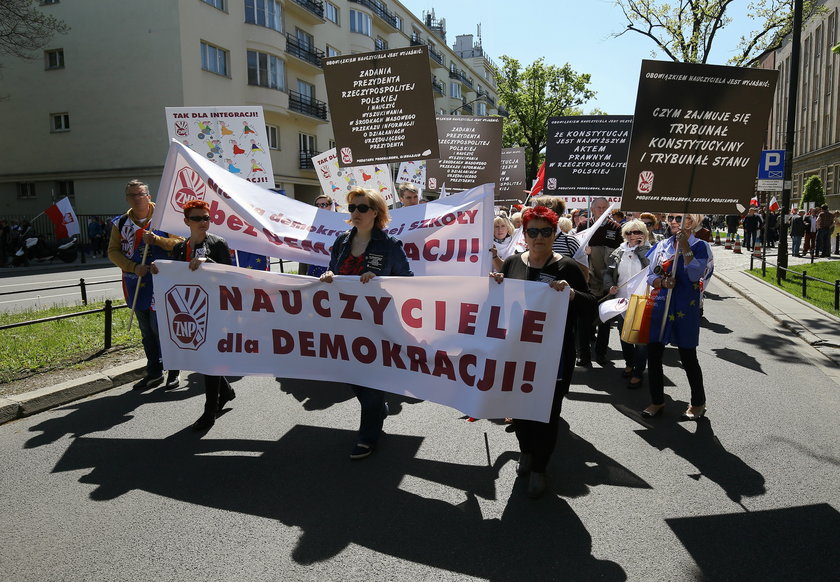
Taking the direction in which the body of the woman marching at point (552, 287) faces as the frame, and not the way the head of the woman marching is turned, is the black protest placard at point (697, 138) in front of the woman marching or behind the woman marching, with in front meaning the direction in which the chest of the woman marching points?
behind

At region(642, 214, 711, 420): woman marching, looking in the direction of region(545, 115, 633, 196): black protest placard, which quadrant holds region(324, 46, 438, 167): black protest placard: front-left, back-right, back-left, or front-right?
front-left

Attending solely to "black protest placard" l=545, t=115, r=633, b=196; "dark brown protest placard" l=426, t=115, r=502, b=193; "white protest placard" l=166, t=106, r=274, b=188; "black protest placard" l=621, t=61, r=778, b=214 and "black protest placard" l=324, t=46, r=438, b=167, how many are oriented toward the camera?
5

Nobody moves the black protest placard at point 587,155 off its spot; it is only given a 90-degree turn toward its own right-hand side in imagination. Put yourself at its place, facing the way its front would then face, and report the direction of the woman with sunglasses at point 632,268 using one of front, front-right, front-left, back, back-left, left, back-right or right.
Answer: left

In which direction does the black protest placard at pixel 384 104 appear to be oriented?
toward the camera

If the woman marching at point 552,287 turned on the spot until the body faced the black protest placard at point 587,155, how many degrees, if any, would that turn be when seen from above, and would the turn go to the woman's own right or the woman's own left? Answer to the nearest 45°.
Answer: approximately 180°

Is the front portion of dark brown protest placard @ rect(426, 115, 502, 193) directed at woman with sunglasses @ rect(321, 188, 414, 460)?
yes

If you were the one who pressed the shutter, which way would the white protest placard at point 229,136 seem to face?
facing the viewer

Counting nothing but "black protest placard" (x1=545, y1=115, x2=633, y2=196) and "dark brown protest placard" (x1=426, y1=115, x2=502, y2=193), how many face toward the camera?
2

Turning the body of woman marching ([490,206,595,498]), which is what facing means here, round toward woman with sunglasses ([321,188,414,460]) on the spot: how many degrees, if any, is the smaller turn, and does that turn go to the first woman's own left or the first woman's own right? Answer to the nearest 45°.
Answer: approximately 90° to the first woman's own right

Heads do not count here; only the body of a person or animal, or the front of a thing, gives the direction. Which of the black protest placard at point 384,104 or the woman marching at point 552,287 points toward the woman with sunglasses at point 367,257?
the black protest placard

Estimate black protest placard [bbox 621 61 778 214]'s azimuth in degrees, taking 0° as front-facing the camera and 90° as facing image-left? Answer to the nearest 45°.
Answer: approximately 0°

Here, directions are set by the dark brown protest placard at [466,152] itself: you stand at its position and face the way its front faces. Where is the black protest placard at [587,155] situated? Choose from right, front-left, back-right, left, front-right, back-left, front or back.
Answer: left

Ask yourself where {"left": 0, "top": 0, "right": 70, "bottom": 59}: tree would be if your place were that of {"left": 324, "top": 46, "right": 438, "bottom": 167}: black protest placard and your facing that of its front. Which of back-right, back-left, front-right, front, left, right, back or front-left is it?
back-right

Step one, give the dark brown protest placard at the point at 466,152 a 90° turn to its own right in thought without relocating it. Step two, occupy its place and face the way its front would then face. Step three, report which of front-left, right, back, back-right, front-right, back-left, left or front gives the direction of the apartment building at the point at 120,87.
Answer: front-right
